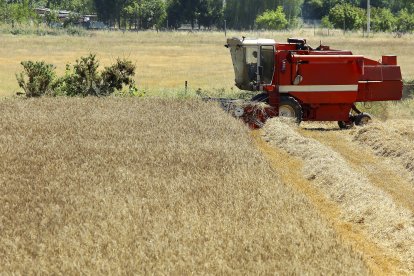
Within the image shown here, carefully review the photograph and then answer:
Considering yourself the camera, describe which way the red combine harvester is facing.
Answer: facing to the left of the viewer

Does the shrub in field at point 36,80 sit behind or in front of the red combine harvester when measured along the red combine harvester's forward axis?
in front

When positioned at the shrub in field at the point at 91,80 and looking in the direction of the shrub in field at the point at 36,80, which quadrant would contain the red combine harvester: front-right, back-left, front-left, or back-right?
back-left

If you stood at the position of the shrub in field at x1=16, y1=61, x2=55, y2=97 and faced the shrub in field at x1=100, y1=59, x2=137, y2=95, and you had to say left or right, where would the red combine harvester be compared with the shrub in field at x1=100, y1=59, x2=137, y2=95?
right

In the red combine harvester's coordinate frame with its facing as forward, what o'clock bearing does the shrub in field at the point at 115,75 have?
The shrub in field is roughly at 1 o'clock from the red combine harvester.

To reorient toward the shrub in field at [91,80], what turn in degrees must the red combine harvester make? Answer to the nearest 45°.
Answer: approximately 45° to its right
